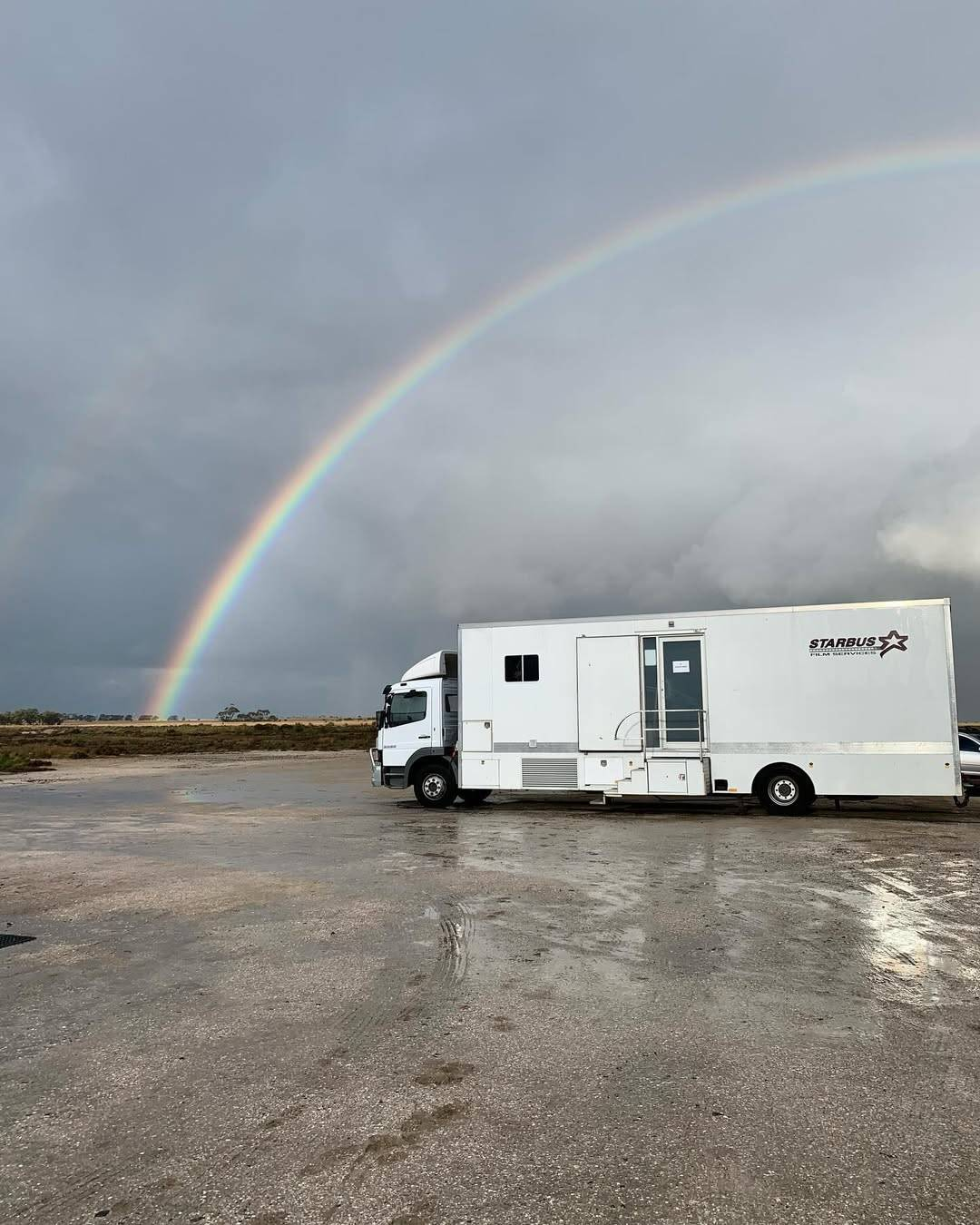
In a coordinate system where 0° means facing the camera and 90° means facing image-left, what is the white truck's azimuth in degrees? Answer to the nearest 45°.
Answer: approximately 90°
